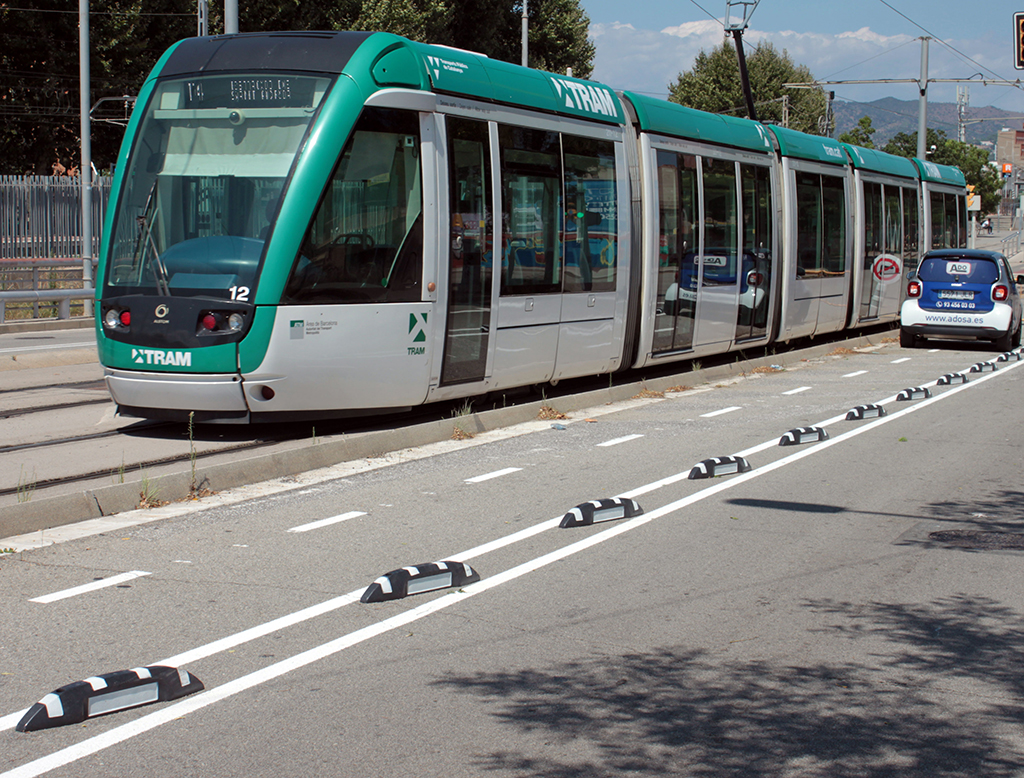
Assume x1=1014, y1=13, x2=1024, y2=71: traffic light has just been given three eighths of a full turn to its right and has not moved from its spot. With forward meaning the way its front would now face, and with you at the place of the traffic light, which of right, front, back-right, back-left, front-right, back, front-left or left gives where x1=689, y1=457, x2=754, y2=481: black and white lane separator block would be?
back-left

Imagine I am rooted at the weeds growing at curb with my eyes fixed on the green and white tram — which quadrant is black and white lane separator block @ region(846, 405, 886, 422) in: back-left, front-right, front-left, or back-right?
front-right

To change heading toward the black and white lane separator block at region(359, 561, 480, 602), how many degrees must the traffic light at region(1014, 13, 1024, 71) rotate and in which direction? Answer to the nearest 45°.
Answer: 0° — it already faces it

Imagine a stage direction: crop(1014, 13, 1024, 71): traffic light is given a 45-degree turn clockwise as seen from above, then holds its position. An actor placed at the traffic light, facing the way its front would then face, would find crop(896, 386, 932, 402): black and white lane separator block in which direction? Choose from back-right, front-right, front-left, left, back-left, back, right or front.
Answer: front-left

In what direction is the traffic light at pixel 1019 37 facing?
toward the camera

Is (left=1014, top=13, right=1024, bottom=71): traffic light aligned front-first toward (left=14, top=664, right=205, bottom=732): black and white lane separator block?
yes
